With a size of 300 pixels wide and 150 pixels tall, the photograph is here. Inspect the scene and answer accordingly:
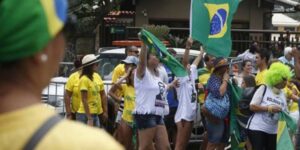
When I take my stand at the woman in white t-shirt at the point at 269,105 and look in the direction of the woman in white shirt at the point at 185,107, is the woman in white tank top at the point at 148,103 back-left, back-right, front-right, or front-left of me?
front-left

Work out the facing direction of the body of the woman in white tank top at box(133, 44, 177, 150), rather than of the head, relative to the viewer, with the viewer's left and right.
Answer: facing the viewer and to the right of the viewer

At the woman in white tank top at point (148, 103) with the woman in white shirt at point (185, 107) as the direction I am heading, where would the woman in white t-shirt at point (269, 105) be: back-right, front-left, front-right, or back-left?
front-right

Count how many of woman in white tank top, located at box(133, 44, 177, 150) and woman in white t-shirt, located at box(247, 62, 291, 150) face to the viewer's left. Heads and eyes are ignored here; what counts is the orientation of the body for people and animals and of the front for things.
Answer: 0

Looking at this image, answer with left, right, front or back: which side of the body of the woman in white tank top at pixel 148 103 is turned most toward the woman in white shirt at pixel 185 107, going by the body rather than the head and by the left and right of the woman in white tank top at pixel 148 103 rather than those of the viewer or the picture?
left

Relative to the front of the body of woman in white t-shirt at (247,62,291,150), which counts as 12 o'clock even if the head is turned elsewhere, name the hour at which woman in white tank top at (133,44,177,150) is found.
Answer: woman in white tank top at (133,44,177,150) is roughly at 4 o'clock from woman in white t-shirt at (247,62,291,150).

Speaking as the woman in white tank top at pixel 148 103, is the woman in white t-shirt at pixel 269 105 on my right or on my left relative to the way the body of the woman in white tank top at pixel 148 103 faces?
on my left

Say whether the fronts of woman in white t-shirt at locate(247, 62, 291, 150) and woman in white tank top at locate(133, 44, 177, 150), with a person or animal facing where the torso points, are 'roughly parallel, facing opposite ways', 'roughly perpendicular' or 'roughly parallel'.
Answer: roughly parallel
